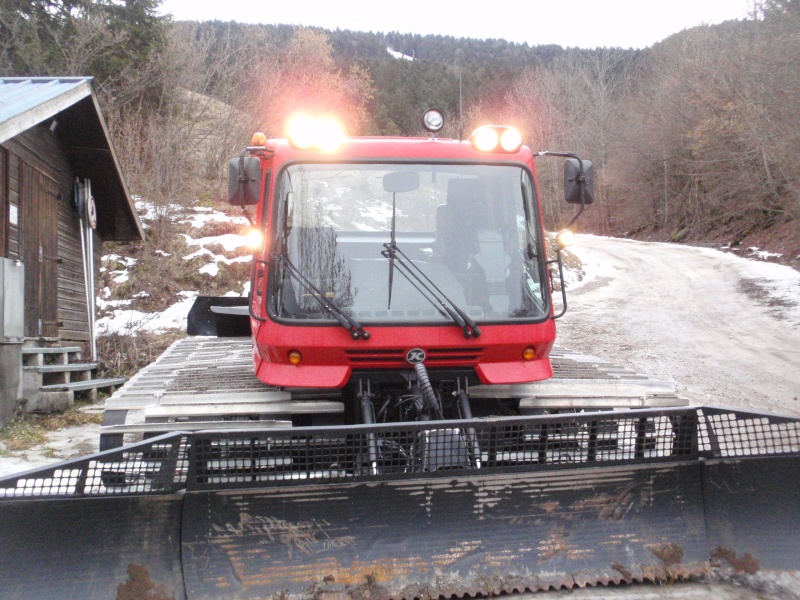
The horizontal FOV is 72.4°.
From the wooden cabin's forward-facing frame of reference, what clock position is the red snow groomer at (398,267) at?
The red snow groomer is roughly at 1 o'clock from the wooden cabin.

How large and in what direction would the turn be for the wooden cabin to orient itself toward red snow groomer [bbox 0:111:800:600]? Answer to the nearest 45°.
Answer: approximately 45° to its right

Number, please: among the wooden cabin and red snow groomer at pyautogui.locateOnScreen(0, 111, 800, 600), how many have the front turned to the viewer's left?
0

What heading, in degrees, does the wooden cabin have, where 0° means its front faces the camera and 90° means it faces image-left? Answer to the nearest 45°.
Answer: approximately 315°

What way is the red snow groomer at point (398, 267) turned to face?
toward the camera

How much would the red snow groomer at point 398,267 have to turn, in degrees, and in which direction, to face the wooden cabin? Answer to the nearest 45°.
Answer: approximately 135° to its right

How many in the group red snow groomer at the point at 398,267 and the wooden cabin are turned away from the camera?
0

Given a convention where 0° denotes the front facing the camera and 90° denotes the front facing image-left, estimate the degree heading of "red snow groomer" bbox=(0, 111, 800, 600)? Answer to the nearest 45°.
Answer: approximately 0°

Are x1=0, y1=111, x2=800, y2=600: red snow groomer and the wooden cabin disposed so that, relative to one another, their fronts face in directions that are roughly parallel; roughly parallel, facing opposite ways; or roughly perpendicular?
roughly perpendicular
